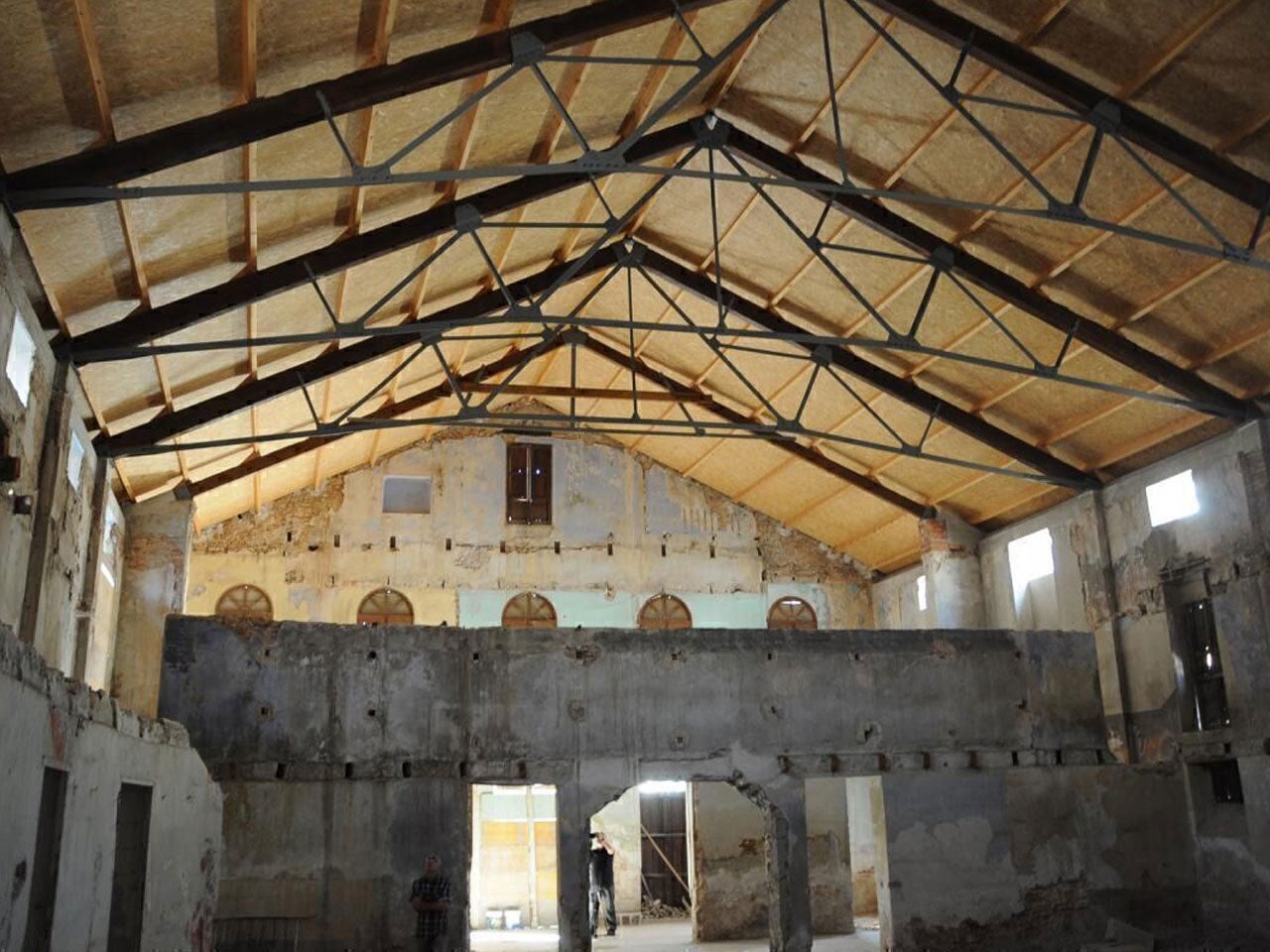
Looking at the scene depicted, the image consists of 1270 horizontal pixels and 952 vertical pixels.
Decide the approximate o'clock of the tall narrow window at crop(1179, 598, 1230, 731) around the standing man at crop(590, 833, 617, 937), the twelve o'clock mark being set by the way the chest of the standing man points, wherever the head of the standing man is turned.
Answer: The tall narrow window is roughly at 10 o'clock from the standing man.

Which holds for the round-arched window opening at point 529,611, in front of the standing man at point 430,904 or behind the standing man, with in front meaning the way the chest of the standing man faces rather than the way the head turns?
behind

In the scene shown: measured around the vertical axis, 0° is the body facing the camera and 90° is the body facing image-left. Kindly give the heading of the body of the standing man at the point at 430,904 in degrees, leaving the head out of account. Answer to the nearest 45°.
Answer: approximately 0°

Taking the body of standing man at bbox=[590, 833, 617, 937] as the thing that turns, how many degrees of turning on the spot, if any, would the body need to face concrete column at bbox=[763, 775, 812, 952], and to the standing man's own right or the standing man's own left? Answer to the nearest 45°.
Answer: approximately 45° to the standing man's own left

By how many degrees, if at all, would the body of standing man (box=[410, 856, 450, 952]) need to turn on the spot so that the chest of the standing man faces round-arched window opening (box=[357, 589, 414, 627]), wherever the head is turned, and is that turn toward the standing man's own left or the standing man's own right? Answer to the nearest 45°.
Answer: approximately 180°

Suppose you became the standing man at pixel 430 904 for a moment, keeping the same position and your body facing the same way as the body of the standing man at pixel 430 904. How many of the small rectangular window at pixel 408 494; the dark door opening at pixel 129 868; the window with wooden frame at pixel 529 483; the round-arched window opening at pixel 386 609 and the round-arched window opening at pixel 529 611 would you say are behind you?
4

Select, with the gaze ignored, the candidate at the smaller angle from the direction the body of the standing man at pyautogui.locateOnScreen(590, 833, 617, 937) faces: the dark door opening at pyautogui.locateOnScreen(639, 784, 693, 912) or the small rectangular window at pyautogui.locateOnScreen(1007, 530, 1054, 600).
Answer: the small rectangular window

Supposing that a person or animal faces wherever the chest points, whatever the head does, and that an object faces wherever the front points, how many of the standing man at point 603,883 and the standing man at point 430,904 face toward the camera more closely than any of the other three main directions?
2
